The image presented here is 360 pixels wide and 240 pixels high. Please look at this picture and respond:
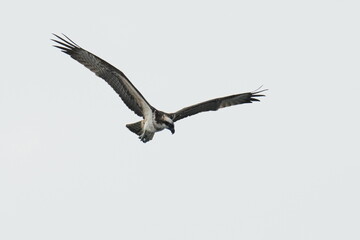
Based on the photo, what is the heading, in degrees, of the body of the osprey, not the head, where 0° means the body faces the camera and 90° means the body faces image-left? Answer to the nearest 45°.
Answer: approximately 315°
